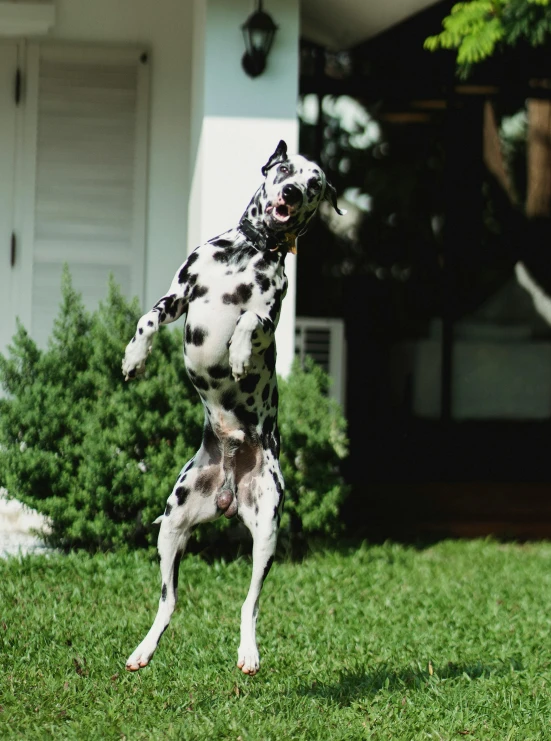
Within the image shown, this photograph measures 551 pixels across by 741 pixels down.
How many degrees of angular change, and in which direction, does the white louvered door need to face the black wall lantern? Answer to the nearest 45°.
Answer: approximately 45° to its left

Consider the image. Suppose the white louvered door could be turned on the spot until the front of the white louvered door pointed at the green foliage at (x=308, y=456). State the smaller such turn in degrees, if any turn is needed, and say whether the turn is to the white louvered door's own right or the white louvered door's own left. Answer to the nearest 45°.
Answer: approximately 45° to the white louvered door's own left

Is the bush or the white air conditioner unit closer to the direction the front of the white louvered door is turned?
the bush

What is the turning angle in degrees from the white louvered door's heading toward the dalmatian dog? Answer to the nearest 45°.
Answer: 0° — it already faces it

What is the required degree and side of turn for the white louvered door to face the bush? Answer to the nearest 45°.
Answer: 0° — it already faces it

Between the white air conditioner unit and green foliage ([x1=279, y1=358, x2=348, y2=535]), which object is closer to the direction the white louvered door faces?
the green foliage

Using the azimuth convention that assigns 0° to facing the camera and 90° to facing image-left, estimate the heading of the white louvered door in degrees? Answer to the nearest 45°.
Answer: approximately 0°
